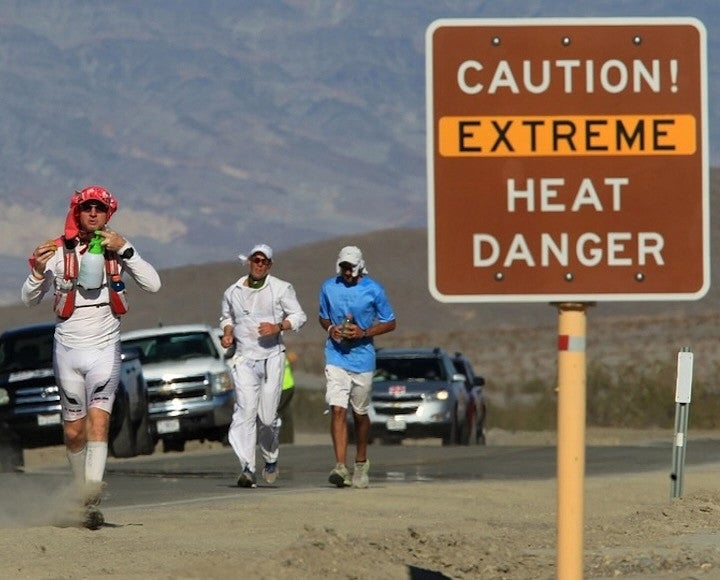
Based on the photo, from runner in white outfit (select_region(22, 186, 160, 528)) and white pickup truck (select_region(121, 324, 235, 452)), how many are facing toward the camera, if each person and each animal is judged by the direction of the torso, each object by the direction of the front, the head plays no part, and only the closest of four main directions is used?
2

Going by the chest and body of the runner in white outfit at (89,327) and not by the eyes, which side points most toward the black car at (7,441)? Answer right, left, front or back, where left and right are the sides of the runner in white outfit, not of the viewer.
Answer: back

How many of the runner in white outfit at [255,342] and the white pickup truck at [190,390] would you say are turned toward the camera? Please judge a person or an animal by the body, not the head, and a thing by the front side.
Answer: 2

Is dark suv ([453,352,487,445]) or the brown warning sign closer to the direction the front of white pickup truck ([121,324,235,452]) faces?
the brown warning sign

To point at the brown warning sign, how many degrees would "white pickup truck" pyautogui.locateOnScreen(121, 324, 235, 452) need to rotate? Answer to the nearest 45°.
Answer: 0° — it already faces it

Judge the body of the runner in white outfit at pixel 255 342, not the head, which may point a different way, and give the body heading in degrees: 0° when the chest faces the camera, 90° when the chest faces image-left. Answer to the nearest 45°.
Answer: approximately 0°

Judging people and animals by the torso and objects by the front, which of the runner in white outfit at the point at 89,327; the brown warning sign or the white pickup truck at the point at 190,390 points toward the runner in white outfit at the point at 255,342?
the white pickup truck
